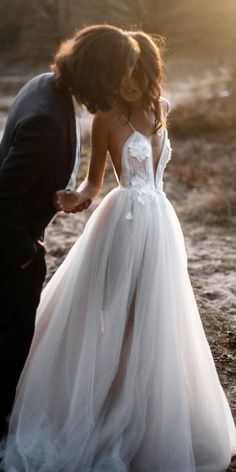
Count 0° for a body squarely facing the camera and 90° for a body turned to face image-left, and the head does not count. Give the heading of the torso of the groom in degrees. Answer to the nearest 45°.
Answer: approximately 270°
